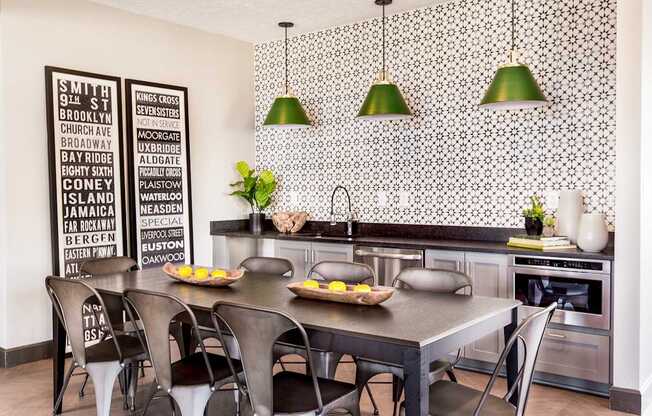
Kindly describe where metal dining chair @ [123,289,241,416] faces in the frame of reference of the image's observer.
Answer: facing away from the viewer and to the right of the viewer

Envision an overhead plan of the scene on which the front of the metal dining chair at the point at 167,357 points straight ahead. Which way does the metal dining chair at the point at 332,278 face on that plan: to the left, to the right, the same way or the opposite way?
the opposite way

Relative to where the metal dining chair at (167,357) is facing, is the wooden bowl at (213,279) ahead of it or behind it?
ahead

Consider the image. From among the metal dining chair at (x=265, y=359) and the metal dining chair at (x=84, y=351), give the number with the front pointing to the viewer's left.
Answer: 0

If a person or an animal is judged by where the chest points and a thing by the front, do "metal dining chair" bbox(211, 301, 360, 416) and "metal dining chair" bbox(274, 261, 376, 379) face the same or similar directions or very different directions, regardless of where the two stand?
very different directions

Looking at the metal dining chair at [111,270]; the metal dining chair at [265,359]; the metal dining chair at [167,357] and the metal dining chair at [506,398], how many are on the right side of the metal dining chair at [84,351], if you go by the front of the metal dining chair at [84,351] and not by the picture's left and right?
3

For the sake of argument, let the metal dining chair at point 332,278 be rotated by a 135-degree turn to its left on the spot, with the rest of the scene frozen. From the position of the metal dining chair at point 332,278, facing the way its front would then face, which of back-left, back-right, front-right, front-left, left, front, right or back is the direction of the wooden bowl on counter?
left

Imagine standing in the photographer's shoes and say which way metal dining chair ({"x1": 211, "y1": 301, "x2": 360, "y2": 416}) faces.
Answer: facing away from the viewer and to the right of the viewer

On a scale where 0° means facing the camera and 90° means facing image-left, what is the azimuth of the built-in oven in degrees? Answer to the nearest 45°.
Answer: approximately 45°

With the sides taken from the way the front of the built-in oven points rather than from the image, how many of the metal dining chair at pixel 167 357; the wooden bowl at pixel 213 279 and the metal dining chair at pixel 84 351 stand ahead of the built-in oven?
3

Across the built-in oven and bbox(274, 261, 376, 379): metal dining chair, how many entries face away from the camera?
0

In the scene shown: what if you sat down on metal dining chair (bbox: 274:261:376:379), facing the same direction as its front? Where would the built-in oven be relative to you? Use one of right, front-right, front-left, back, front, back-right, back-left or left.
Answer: back-left

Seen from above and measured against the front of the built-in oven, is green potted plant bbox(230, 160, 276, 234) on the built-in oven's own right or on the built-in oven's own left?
on the built-in oven's own right
